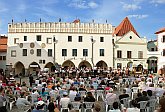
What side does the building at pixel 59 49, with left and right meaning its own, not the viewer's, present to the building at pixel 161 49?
left

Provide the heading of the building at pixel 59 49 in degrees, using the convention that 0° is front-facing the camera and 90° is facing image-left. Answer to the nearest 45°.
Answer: approximately 0°
